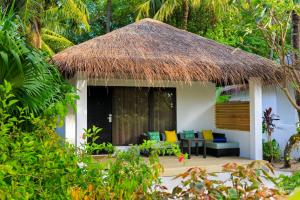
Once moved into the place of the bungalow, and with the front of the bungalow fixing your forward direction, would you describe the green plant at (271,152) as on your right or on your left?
on your left

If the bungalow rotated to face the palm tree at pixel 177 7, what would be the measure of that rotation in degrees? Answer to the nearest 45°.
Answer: approximately 180°

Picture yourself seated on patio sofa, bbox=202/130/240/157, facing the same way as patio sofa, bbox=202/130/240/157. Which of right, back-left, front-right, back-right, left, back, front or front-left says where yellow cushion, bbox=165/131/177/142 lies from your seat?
back-right

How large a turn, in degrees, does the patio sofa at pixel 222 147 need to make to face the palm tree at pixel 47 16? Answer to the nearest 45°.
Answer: approximately 135° to its right

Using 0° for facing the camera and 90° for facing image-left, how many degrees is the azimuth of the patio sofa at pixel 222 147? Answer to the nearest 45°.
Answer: approximately 315°
